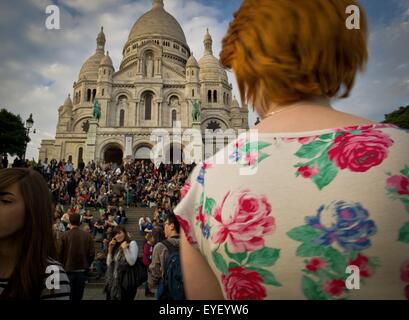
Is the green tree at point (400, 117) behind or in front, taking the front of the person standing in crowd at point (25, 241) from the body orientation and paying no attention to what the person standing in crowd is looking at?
behind

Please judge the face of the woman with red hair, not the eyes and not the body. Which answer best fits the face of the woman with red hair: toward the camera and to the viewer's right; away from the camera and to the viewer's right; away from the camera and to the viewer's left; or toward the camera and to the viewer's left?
away from the camera and to the viewer's left

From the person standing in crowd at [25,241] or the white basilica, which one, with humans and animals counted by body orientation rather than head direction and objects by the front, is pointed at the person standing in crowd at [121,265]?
the white basilica

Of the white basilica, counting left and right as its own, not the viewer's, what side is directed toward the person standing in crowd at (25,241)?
front

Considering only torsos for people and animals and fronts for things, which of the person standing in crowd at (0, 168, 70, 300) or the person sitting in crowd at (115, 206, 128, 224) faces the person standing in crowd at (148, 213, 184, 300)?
the person sitting in crowd at (115, 206, 128, 224)

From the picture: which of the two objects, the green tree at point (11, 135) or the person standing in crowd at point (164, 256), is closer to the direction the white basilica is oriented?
the person standing in crowd

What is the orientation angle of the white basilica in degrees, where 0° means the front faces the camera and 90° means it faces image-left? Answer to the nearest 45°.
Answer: approximately 0°

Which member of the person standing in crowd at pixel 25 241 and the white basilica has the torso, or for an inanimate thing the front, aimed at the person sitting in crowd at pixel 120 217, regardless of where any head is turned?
the white basilica

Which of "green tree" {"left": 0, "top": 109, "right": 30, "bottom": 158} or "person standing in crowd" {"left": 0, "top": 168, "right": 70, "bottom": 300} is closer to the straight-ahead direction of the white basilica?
the person standing in crowd

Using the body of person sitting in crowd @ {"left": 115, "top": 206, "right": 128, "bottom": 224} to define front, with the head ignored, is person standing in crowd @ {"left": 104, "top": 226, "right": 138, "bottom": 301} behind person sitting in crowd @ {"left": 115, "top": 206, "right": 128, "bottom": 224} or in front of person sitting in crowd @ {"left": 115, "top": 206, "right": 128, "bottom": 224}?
in front

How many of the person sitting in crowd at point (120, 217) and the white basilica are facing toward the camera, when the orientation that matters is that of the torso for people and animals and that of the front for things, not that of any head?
2

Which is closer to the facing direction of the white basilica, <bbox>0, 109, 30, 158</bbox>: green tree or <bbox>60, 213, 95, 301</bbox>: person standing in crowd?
the person standing in crowd

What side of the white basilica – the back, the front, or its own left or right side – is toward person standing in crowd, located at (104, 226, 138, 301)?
front
